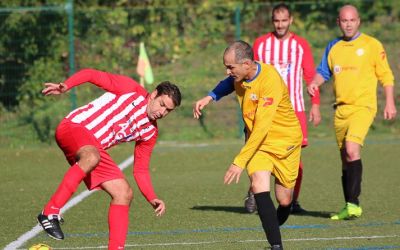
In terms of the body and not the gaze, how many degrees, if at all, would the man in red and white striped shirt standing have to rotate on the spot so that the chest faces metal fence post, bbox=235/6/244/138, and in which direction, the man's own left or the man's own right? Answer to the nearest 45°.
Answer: approximately 180°

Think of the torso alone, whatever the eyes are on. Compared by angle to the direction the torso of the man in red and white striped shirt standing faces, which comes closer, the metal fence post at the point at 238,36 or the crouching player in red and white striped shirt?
the crouching player in red and white striped shirt

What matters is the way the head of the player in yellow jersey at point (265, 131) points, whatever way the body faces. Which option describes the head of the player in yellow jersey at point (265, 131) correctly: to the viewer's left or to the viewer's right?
to the viewer's left

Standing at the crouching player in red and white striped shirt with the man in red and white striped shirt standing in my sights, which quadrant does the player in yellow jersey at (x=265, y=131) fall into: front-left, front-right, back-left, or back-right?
front-right

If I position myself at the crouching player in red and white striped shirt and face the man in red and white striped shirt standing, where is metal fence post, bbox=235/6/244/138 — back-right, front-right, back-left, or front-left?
front-left

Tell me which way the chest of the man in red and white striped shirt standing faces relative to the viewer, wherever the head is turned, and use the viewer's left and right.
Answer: facing the viewer

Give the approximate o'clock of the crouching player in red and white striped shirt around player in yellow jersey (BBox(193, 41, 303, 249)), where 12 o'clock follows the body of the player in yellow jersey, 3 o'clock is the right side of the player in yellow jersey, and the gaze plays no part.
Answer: The crouching player in red and white striped shirt is roughly at 1 o'clock from the player in yellow jersey.

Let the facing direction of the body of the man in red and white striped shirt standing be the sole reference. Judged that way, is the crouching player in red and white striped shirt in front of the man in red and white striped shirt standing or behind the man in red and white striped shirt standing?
in front

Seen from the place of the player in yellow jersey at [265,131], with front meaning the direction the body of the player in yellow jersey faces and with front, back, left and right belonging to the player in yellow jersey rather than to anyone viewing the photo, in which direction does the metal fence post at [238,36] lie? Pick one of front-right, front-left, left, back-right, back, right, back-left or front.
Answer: back-right

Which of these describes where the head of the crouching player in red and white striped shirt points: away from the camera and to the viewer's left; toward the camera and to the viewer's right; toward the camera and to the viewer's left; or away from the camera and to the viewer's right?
toward the camera and to the viewer's right

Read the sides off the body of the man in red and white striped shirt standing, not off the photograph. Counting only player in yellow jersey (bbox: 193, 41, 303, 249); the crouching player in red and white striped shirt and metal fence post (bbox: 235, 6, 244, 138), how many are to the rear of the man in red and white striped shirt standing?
1

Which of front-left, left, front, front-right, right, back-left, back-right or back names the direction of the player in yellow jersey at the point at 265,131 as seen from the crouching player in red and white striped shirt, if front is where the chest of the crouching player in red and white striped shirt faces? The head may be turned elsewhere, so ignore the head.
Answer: front-left

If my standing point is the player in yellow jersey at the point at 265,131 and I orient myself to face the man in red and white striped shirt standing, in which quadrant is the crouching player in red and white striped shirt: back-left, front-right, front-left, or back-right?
back-left

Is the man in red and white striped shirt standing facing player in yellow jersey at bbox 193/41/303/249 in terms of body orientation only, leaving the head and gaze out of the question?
yes

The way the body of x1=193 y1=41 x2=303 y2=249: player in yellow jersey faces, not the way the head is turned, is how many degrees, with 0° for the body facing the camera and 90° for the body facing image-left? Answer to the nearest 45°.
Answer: approximately 45°
